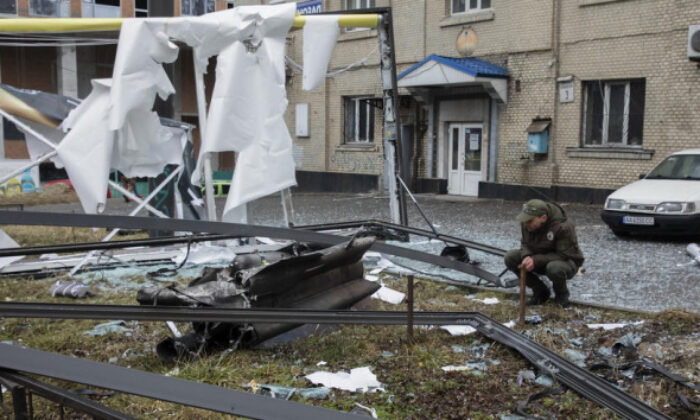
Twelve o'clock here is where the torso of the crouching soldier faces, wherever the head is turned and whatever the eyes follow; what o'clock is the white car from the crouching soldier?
The white car is roughly at 5 o'clock from the crouching soldier.

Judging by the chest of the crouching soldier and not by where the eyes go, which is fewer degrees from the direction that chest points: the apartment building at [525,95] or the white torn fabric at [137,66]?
the white torn fabric

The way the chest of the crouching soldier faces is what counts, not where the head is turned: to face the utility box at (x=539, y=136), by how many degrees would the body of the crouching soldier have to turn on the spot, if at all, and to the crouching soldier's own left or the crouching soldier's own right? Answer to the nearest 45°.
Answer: approximately 135° to the crouching soldier's own right

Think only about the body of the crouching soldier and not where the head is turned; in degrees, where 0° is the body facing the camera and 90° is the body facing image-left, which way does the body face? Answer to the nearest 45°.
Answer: approximately 45°

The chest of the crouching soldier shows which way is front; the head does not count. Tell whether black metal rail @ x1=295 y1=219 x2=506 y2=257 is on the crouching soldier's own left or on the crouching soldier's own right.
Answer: on the crouching soldier's own right

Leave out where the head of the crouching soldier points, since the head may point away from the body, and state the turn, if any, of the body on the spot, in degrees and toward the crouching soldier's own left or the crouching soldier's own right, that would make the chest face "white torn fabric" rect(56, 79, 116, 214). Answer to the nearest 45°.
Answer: approximately 45° to the crouching soldier's own right
